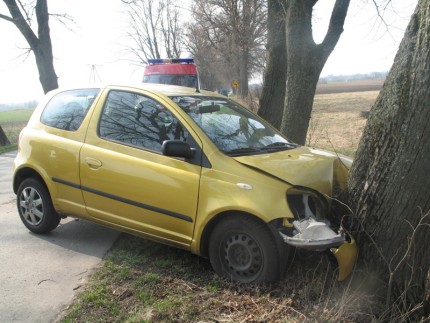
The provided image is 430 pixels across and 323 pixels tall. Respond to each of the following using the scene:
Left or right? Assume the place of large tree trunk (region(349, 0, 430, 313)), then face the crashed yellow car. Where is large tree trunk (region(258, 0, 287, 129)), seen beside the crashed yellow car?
right

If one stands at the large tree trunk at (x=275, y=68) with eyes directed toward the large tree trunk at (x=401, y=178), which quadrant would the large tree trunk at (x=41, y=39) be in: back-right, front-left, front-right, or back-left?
back-right

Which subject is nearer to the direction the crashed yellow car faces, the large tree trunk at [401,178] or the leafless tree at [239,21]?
the large tree trunk

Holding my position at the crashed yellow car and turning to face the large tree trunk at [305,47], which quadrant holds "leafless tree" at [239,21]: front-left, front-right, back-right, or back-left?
front-left

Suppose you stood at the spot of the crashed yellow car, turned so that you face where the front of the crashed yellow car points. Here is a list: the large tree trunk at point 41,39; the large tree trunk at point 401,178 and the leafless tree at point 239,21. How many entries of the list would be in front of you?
1

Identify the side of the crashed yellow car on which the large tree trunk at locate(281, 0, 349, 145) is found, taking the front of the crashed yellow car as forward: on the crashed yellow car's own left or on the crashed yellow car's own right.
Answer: on the crashed yellow car's own left

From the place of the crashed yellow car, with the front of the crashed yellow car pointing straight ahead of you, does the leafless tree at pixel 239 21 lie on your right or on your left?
on your left

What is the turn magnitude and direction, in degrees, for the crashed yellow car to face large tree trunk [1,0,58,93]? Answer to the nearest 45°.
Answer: approximately 180°

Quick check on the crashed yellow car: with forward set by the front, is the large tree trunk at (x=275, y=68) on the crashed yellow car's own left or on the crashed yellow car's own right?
on the crashed yellow car's own left

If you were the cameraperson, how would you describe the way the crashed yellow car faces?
facing the viewer and to the right of the viewer

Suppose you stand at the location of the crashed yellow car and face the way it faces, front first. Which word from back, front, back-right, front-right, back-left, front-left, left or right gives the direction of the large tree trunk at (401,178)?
front
